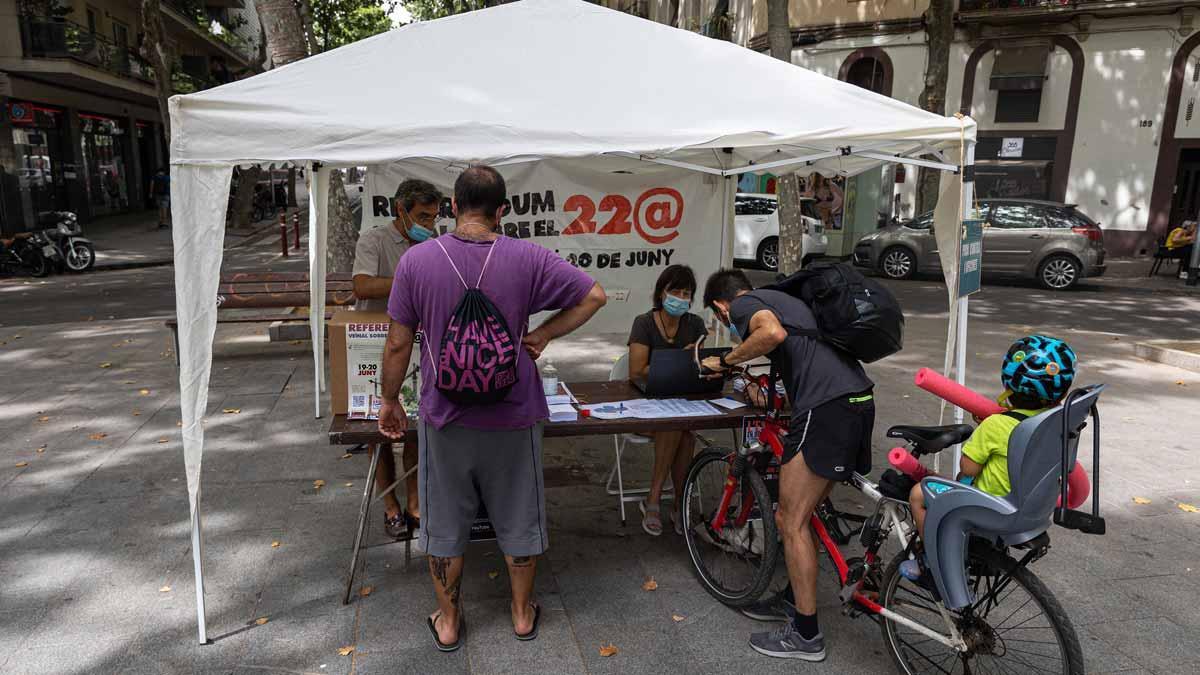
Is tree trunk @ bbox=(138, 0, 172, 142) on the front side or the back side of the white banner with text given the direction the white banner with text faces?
on the back side

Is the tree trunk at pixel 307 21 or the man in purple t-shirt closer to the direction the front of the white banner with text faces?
the man in purple t-shirt

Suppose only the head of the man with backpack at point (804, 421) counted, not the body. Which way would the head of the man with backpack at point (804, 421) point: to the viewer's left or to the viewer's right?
to the viewer's left

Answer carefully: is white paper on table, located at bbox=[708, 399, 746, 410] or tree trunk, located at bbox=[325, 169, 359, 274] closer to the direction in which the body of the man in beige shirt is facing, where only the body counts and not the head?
the white paper on table

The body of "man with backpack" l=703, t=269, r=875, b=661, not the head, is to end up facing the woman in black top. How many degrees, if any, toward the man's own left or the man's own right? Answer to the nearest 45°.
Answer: approximately 45° to the man's own right

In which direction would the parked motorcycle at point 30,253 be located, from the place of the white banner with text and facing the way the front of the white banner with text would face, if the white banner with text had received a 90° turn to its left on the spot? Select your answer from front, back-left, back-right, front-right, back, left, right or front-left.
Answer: back-left

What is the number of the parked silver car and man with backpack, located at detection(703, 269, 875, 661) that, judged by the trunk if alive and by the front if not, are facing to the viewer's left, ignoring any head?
2

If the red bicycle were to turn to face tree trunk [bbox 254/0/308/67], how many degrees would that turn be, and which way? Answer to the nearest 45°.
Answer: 0° — it already faces it

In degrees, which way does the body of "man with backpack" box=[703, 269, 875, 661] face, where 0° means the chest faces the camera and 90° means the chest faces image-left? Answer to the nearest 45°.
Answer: approximately 90°

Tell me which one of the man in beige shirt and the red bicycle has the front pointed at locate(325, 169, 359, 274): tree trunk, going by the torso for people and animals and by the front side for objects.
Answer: the red bicycle

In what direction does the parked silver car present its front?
to the viewer's left

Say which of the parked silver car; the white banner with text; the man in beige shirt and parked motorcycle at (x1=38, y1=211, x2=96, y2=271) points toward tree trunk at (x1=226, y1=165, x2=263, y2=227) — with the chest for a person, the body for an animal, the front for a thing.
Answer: the parked silver car
